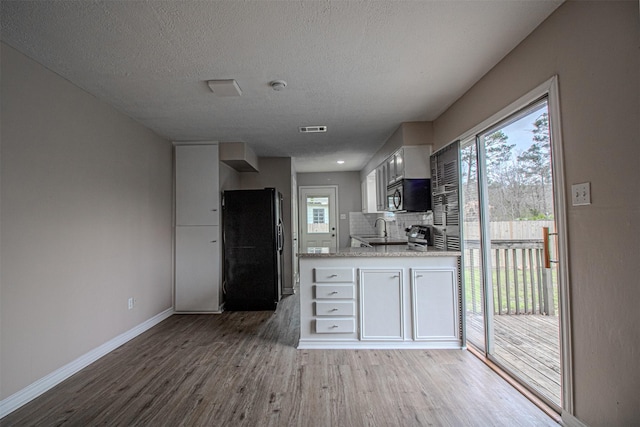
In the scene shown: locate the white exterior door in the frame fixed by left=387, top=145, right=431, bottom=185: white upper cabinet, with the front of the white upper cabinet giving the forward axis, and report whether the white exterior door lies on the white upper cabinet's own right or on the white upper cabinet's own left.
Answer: on the white upper cabinet's own right

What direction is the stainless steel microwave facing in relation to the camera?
to the viewer's left

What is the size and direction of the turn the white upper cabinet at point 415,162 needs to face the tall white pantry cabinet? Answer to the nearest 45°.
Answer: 0° — it already faces it

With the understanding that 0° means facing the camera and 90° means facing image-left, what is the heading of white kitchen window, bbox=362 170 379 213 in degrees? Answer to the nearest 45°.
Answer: approximately 90°

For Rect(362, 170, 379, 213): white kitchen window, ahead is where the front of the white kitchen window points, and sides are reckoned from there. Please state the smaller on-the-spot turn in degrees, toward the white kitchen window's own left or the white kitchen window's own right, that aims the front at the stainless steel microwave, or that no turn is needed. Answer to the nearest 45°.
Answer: approximately 90° to the white kitchen window's own left

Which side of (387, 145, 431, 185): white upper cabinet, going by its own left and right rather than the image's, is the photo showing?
left

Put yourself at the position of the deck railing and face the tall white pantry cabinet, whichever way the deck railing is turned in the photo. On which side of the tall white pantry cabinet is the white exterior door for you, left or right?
right
